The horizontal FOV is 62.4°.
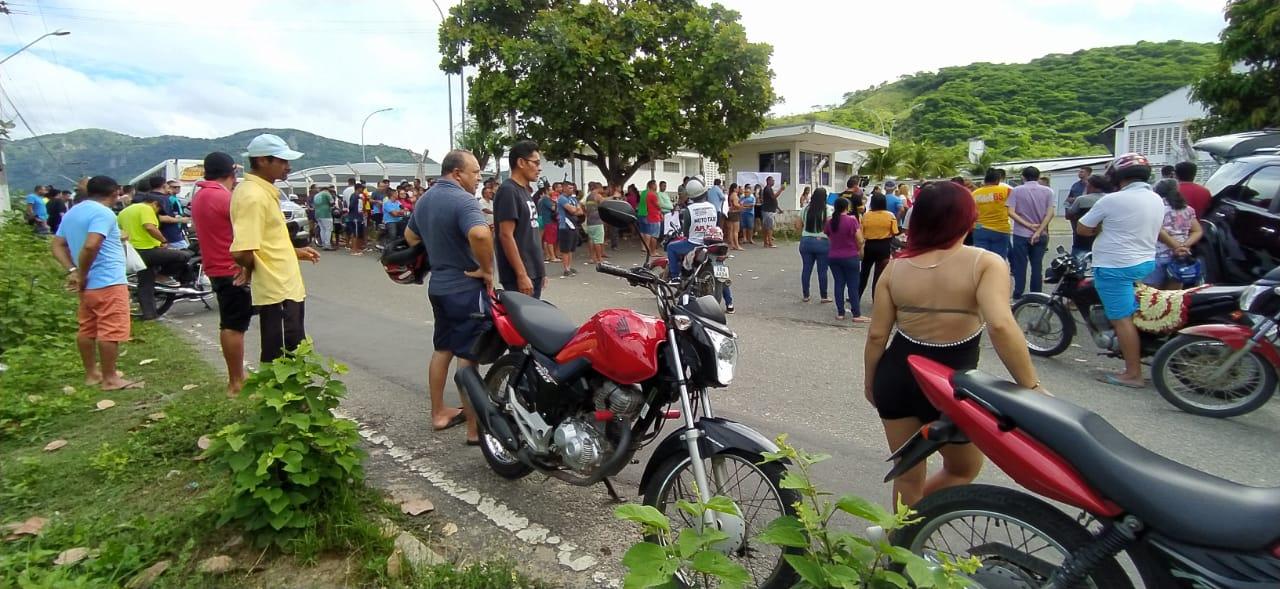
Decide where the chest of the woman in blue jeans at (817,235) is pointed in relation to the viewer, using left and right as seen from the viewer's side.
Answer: facing away from the viewer

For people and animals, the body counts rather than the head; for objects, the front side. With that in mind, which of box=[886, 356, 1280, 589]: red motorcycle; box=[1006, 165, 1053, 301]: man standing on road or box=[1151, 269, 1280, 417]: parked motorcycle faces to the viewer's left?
the parked motorcycle

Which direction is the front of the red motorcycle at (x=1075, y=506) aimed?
to the viewer's right

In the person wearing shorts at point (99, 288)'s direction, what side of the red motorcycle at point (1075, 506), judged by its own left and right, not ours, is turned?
back

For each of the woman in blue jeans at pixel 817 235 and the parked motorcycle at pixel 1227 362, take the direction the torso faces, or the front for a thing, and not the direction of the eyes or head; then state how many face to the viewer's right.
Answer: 0

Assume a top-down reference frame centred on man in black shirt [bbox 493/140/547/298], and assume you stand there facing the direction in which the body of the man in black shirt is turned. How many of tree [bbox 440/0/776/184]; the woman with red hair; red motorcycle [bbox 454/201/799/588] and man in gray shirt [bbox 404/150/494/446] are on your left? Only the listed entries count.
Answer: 1

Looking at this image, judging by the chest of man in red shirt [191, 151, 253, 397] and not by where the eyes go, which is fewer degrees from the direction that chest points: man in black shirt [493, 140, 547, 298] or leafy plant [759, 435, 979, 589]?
the man in black shirt

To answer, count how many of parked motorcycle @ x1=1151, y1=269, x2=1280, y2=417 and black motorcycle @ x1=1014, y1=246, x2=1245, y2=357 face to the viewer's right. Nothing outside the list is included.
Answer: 0

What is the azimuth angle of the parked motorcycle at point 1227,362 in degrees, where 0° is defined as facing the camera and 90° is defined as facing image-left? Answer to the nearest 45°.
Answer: approximately 90°

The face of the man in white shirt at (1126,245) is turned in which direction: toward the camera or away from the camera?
away from the camera

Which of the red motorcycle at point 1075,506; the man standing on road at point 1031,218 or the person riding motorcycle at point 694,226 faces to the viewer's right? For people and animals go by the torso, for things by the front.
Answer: the red motorcycle

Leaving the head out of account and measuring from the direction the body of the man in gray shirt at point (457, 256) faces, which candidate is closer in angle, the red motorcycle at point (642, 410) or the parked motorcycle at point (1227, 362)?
the parked motorcycle

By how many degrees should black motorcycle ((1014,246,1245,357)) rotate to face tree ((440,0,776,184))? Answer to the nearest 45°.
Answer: approximately 45° to its right

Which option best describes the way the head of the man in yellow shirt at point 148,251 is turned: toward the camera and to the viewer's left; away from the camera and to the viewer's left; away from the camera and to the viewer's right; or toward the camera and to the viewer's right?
away from the camera and to the viewer's right
